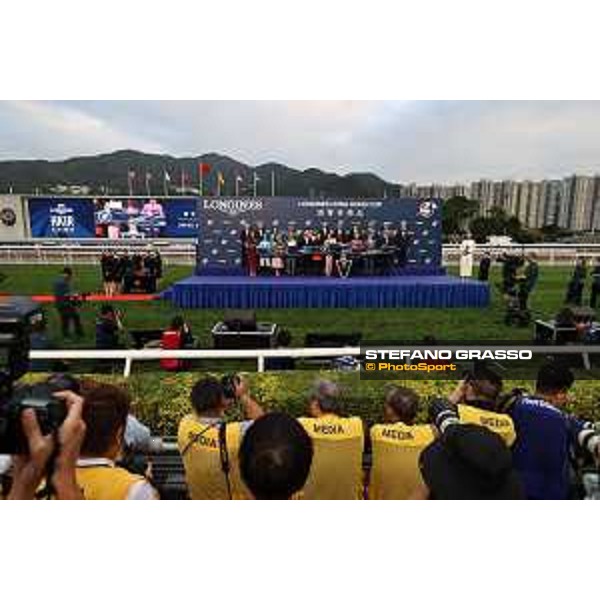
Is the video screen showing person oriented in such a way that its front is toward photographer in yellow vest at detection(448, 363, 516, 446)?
yes

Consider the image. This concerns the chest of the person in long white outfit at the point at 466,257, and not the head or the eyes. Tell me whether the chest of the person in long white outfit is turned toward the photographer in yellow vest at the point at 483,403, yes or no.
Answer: yes

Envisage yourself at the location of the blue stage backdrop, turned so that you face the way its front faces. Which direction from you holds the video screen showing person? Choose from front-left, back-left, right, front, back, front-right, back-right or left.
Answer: back-right

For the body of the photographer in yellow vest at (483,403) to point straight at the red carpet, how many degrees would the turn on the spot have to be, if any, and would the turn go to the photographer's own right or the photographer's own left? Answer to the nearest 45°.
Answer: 0° — they already face it

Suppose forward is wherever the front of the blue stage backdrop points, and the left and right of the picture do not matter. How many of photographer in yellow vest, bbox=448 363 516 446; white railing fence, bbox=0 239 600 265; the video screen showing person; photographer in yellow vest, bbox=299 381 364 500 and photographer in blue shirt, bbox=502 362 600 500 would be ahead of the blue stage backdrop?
3

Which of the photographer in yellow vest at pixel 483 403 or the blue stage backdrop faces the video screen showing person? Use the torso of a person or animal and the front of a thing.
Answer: the photographer in yellow vest

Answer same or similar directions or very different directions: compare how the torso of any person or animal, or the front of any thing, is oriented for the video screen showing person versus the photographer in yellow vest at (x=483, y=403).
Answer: very different directions

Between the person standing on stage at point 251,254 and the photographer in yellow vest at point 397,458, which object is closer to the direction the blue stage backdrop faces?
the photographer in yellow vest

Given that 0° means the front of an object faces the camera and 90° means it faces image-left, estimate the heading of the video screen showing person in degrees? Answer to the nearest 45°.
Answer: approximately 0°

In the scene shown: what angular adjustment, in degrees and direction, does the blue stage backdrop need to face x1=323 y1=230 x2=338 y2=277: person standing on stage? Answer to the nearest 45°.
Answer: approximately 45° to its left

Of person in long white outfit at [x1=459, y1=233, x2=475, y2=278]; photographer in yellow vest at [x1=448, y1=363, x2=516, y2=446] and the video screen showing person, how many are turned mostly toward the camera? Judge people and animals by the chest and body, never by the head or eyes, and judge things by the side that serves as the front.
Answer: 2

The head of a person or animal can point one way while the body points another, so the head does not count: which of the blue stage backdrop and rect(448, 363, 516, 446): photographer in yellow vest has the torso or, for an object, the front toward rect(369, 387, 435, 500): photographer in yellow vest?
the blue stage backdrop
